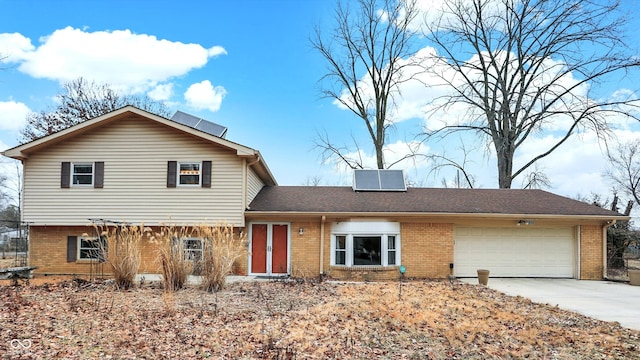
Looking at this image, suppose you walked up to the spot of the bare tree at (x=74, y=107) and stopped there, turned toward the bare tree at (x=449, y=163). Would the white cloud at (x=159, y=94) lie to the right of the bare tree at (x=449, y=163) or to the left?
left

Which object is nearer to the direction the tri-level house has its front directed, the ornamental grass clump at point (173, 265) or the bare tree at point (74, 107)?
the ornamental grass clump

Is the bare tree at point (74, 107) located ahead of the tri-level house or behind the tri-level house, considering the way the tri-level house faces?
behind

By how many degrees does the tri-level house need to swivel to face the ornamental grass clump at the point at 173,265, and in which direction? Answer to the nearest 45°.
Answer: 0° — it already faces it

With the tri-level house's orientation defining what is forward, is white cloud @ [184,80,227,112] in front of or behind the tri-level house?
behind

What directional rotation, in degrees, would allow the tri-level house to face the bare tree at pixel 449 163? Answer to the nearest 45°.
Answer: approximately 135° to its left

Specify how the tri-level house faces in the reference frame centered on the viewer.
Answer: facing the viewer

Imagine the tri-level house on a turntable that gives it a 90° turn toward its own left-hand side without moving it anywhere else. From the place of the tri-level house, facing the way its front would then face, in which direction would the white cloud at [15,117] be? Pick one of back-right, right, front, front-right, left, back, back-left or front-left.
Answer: back-left

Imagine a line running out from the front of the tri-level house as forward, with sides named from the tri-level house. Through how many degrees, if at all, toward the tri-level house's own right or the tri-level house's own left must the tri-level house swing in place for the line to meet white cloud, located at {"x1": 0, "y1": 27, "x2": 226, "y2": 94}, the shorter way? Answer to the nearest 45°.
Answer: approximately 135° to the tri-level house's own right
